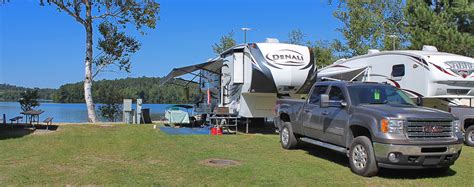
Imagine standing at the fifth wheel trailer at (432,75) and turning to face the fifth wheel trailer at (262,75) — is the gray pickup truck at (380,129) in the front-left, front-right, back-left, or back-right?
front-left

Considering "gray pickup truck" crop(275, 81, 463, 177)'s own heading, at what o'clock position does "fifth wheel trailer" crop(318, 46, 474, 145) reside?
The fifth wheel trailer is roughly at 8 o'clock from the gray pickup truck.

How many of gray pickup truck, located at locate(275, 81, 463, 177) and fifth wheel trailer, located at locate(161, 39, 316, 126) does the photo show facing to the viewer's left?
0

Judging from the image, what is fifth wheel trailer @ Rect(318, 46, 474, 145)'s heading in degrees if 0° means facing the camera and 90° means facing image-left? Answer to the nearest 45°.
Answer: approximately 315°

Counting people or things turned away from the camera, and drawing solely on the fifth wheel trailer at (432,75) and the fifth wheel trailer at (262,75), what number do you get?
0

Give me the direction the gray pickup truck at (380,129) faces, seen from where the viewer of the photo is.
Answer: facing the viewer and to the right of the viewer

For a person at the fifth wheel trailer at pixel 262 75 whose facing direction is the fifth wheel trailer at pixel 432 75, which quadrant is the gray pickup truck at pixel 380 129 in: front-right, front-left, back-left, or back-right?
front-right

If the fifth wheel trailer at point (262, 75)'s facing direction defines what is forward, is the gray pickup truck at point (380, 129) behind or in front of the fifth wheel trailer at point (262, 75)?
in front

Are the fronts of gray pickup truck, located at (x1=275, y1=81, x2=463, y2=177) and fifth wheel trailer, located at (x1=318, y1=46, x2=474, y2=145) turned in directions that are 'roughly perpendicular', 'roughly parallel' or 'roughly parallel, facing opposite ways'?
roughly parallel

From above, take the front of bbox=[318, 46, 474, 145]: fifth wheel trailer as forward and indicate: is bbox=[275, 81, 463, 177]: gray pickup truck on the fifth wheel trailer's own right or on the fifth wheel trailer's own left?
on the fifth wheel trailer's own right

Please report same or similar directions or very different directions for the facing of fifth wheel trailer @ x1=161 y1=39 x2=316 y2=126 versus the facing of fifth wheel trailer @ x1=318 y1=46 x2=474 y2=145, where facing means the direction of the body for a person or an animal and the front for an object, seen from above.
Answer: same or similar directions

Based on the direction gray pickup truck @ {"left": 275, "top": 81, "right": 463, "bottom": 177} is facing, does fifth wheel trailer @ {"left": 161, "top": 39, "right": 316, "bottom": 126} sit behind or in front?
behind

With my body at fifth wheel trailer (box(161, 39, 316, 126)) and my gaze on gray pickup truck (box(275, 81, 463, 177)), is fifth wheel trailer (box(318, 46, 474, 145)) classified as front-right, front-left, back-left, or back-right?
front-left

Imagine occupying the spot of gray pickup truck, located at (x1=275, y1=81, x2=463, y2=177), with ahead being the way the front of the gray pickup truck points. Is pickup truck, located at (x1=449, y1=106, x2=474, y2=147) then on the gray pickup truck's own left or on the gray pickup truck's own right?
on the gray pickup truck's own left

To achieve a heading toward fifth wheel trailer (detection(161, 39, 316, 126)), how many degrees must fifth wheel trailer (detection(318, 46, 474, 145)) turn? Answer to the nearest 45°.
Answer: approximately 135° to its right

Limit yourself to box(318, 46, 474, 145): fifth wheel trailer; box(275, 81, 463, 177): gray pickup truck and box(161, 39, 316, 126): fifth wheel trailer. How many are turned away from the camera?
0

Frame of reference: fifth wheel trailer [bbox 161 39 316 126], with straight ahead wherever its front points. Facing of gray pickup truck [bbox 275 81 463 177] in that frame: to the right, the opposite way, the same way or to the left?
the same way
